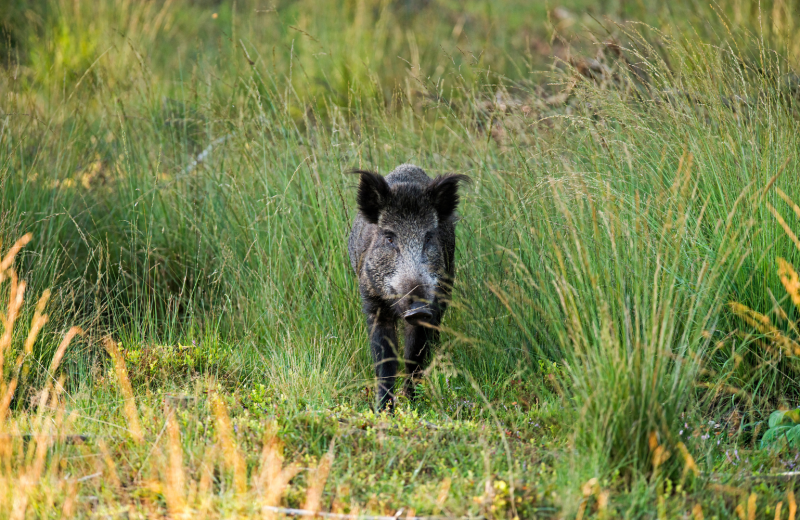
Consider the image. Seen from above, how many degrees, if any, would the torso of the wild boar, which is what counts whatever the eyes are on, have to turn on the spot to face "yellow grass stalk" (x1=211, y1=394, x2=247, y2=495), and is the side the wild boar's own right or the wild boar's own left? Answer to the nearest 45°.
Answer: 0° — it already faces it

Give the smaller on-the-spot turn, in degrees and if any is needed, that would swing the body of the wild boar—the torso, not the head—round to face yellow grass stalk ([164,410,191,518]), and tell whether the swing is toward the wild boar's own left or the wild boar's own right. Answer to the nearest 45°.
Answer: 0° — it already faces it

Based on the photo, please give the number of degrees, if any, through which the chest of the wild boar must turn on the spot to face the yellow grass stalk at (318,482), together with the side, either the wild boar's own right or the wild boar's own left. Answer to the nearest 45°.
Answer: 0° — it already faces it

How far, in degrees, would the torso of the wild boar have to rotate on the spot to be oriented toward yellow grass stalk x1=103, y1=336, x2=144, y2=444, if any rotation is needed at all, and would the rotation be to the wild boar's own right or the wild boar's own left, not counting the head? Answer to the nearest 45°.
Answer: approximately 45° to the wild boar's own right

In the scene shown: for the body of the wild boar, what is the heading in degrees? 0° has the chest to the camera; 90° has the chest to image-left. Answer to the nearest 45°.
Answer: approximately 0°

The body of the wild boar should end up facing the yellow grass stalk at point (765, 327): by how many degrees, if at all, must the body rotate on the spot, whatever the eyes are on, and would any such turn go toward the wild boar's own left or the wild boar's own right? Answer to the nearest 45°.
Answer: approximately 45° to the wild boar's own left

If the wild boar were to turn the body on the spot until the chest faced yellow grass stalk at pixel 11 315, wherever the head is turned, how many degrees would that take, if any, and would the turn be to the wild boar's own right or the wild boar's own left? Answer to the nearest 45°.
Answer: approximately 45° to the wild boar's own right
